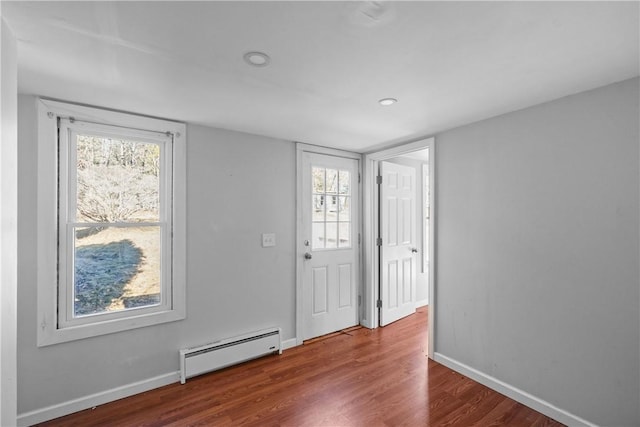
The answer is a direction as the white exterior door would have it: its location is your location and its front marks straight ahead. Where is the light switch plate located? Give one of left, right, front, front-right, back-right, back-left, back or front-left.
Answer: right

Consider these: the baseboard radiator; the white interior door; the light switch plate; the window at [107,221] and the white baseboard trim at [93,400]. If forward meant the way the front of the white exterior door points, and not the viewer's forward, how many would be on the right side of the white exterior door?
4

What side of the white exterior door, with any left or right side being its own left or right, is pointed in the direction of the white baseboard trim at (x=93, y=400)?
right

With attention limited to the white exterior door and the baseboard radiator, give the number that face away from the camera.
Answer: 0

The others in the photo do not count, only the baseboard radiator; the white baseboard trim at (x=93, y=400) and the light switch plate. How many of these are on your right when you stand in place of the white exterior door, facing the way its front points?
3

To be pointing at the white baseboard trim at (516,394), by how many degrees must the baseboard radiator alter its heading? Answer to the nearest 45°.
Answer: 0° — it already faces it

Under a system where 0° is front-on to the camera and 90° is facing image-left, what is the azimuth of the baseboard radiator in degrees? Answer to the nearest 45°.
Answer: approximately 315°

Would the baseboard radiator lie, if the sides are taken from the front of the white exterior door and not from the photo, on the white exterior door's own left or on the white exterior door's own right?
on the white exterior door's own right

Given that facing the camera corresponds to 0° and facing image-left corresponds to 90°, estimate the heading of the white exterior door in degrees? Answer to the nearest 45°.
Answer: approximately 315°

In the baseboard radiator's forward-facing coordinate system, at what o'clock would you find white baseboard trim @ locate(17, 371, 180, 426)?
The white baseboard trim is roughly at 4 o'clock from the baseboard radiator.

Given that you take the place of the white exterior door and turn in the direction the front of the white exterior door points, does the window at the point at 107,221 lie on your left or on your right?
on your right
